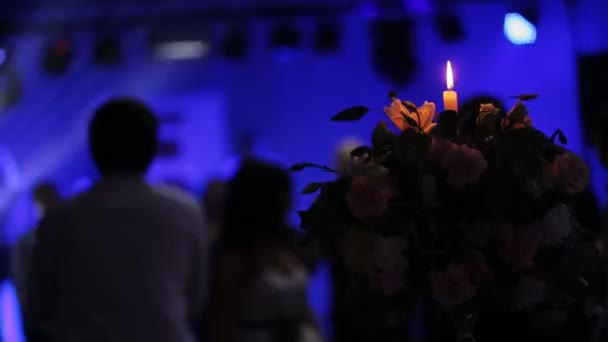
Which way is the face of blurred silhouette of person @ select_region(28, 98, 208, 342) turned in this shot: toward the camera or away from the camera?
away from the camera

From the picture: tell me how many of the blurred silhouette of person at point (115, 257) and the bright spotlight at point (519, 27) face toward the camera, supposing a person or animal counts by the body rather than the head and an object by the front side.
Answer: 1

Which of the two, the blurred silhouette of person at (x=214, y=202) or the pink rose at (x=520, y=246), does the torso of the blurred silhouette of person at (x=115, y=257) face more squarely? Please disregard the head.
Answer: the blurred silhouette of person

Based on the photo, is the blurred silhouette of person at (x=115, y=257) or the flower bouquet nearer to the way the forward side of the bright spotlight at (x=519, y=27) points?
the flower bouquet

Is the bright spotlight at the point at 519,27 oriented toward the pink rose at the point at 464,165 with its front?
yes

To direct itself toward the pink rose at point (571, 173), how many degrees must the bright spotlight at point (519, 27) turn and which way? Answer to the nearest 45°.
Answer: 0° — it already faces it

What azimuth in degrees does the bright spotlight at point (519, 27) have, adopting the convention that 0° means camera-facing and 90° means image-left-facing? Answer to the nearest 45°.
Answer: approximately 0°

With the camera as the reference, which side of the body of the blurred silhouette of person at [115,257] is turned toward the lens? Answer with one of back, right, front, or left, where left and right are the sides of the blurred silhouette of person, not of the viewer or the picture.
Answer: back

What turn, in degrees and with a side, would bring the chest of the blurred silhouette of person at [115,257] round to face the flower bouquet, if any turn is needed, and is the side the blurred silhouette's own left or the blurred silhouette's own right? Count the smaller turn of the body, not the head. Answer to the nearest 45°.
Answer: approximately 135° to the blurred silhouette's own right

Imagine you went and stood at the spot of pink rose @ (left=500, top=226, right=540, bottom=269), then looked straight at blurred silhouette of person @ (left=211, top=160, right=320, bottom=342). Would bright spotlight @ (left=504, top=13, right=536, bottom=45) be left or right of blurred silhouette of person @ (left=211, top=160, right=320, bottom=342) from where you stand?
right

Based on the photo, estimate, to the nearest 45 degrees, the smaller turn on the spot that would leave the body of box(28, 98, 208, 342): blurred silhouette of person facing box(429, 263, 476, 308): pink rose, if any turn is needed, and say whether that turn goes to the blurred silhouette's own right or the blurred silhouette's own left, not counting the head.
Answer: approximately 135° to the blurred silhouette's own right

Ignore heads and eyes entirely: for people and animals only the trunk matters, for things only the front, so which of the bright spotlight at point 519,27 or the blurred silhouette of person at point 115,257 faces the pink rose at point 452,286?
the bright spotlight
